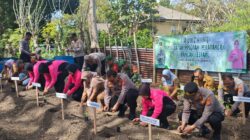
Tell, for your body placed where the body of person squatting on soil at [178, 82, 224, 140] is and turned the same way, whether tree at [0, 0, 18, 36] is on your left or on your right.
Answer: on your right

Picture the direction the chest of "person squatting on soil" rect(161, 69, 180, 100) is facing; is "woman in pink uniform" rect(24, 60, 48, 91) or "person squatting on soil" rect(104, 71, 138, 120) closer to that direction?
the person squatting on soil

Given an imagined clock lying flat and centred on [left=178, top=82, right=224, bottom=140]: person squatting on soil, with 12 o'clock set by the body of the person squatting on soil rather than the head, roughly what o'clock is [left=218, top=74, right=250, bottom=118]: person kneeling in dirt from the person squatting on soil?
The person kneeling in dirt is roughly at 5 o'clock from the person squatting on soil.

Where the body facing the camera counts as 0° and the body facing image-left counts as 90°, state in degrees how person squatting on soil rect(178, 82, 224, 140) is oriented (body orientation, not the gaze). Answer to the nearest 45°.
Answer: approximately 45°

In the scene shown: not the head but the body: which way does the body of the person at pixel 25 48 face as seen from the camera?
to the viewer's right

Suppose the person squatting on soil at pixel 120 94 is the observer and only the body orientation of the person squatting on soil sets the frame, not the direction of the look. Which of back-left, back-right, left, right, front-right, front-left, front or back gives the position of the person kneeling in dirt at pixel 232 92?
back-left

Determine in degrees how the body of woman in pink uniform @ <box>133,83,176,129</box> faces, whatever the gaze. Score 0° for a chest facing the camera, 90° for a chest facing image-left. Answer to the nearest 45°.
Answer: approximately 45°

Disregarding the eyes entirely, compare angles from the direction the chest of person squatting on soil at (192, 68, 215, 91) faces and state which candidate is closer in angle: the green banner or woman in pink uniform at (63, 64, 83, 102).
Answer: the woman in pink uniform

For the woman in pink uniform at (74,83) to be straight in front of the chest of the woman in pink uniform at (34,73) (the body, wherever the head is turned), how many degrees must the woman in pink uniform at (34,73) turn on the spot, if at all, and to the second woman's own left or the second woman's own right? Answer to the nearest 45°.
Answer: approximately 90° to the second woman's own left

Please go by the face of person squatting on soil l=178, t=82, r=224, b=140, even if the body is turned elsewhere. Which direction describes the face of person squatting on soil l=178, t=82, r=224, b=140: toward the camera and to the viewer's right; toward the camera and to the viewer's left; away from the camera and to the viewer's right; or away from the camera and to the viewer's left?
toward the camera and to the viewer's left
